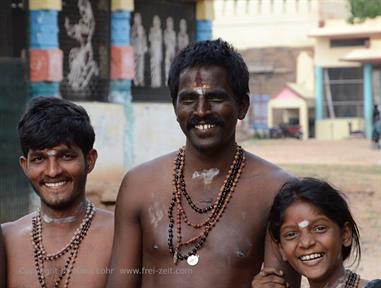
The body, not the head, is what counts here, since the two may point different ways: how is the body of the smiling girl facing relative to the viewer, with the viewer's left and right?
facing the viewer and to the left of the viewer

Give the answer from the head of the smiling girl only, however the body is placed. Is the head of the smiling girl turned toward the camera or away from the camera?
toward the camera

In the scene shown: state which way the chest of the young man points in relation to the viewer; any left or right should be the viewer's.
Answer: facing the viewer

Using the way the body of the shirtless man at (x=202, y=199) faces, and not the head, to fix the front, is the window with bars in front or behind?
behind

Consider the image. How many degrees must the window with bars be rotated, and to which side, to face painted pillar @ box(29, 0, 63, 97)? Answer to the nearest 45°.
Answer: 0° — it already faces it

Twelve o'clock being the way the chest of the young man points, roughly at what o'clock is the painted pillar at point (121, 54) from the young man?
The painted pillar is roughly at 6 o'clock from the young man.

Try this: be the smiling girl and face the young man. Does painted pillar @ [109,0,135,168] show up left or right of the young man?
right

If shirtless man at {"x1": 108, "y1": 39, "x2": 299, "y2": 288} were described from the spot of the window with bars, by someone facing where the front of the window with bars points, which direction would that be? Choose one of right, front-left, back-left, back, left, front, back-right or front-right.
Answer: front

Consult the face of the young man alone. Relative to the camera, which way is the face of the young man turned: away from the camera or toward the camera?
toward the camera

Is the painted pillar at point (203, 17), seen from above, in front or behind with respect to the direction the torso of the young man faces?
behind

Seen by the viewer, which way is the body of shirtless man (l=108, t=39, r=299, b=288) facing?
toward the camera

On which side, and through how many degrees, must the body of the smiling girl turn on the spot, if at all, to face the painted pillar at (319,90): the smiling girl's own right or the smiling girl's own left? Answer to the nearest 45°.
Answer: approximately 135° to the smiling girl's own right

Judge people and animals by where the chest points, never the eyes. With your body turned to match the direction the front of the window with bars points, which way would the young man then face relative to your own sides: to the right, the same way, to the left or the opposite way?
the same way

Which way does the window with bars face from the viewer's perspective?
toward the camera

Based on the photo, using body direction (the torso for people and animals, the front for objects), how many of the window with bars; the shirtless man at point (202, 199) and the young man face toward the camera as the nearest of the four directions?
3

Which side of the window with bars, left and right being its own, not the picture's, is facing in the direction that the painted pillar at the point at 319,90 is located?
right

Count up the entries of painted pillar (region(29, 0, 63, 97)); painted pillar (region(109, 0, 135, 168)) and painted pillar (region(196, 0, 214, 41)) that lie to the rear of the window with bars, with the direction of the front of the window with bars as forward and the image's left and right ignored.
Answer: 0
